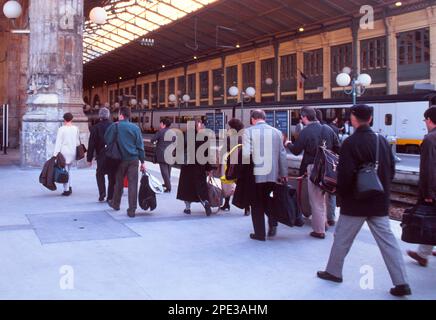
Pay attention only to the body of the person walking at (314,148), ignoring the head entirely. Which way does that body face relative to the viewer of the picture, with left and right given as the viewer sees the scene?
facing away from the viewer and to the left of the viewer

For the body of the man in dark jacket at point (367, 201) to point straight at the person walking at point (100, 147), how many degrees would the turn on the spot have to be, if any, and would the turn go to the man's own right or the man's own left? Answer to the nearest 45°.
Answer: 0° — they already face them

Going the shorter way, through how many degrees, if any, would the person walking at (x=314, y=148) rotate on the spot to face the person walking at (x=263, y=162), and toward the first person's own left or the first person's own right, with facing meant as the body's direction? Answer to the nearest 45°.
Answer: approximately 90° to the first person's own left

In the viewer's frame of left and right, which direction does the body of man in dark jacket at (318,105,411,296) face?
facing away from the viewer and to the left of the viewer

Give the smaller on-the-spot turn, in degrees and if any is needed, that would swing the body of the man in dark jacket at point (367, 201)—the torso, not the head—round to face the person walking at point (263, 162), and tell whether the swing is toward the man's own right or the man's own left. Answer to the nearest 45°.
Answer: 0° — they already face them

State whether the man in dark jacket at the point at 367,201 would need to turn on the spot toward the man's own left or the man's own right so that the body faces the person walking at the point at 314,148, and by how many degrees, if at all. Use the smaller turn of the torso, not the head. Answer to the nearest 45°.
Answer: approximately 45° to the man's own right
